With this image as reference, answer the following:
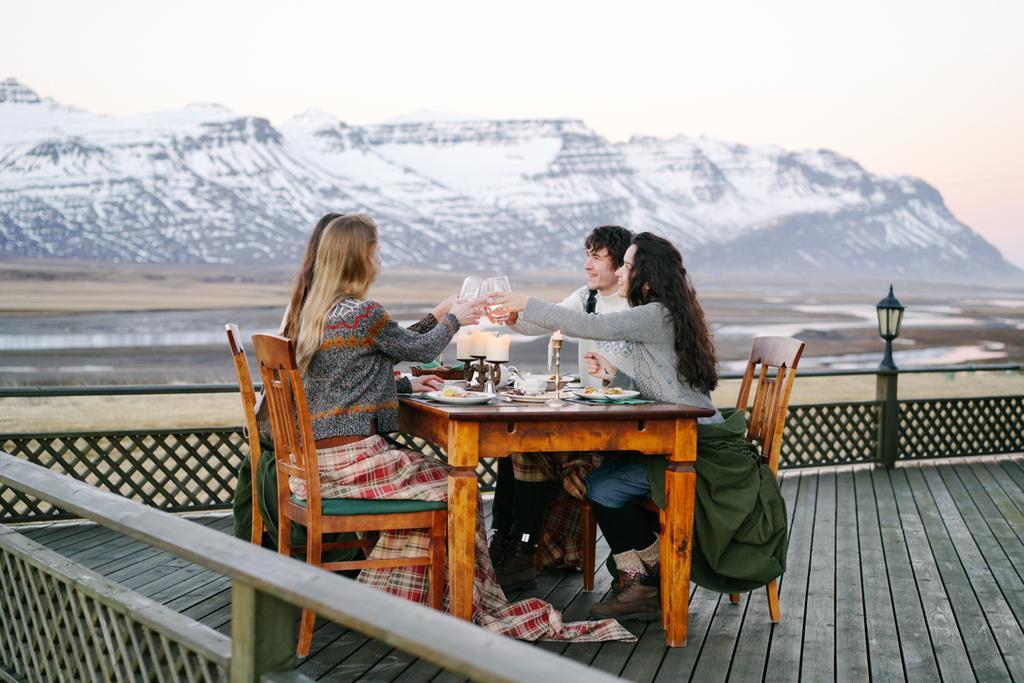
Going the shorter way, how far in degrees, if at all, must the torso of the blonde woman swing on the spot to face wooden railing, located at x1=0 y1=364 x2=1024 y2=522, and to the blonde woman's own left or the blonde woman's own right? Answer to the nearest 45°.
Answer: approximately 45° to the blonde woman's own left

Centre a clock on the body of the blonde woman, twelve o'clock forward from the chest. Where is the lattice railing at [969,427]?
The lattice railing is roughly at 12 o'clock from the blonde woman.

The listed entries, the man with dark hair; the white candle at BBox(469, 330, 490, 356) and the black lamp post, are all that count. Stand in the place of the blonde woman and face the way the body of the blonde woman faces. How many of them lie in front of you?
3

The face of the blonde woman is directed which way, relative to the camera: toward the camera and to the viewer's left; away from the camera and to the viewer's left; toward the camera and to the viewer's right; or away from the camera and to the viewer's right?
away from the camera and to the viewer's right

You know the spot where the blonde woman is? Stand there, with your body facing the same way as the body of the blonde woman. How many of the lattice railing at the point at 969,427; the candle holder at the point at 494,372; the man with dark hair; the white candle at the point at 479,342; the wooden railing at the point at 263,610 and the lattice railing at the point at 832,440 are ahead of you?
5

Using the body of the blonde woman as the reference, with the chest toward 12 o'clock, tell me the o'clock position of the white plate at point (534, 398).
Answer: The white plate is roughly at 1 o'clock from the blonde woman.

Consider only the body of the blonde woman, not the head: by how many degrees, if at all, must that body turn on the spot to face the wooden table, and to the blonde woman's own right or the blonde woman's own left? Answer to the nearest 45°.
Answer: approximately 45° to the blonde woman's own right

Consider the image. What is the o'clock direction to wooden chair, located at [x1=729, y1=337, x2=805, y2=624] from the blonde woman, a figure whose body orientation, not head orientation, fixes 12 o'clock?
The wooden chair is roughly at 1 o'clock from the blonde woman.

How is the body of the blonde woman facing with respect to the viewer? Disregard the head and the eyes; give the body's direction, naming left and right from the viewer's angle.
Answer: facing away from the viewer and to the right of the viewer

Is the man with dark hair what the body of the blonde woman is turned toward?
yes

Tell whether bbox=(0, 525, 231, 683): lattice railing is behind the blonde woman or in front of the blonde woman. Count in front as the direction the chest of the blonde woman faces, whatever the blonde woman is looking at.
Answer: behind
